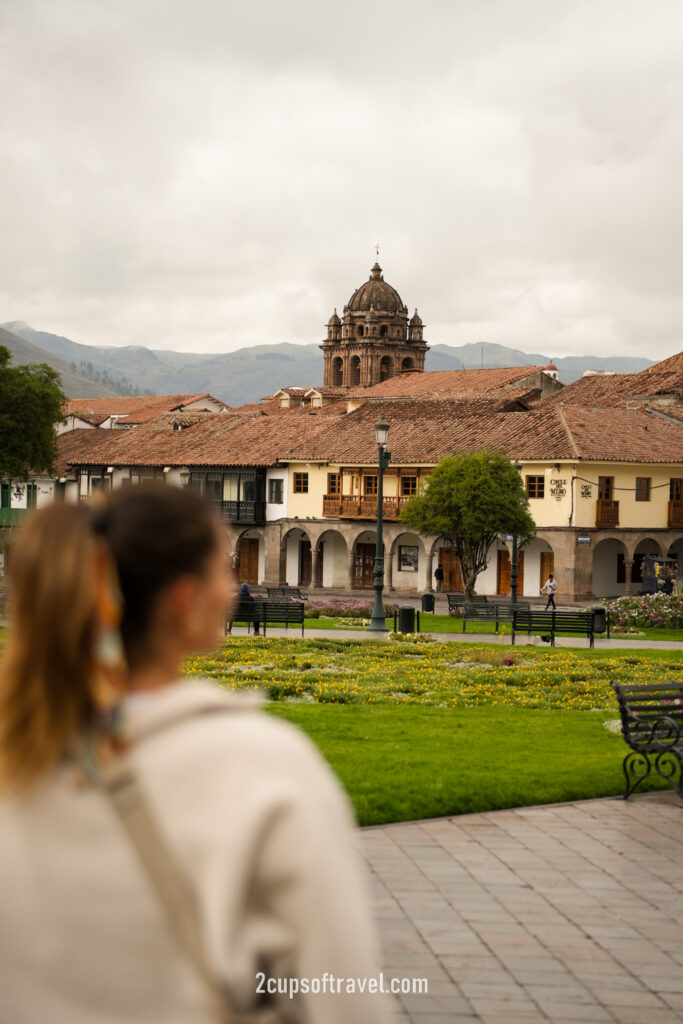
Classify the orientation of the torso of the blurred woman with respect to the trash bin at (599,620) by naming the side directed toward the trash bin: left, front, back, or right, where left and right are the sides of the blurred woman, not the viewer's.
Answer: front

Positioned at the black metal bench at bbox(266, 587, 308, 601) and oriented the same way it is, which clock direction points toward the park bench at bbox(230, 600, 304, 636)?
The park bench is roughly at 12 o'clock from the black metal bench.

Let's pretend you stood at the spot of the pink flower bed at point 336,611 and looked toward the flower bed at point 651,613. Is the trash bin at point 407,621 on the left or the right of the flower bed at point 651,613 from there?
right

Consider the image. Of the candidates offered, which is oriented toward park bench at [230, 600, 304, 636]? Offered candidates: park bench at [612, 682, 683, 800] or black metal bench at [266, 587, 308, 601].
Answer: the black metal bench

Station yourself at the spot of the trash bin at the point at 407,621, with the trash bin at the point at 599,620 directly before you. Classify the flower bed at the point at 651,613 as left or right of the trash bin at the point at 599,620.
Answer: left

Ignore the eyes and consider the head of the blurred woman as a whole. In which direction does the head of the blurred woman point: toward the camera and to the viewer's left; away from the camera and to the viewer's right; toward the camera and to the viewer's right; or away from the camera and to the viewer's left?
away from the camera and to the viewer's right

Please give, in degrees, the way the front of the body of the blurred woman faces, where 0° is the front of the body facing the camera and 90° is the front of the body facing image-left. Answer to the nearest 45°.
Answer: approximately 225°
